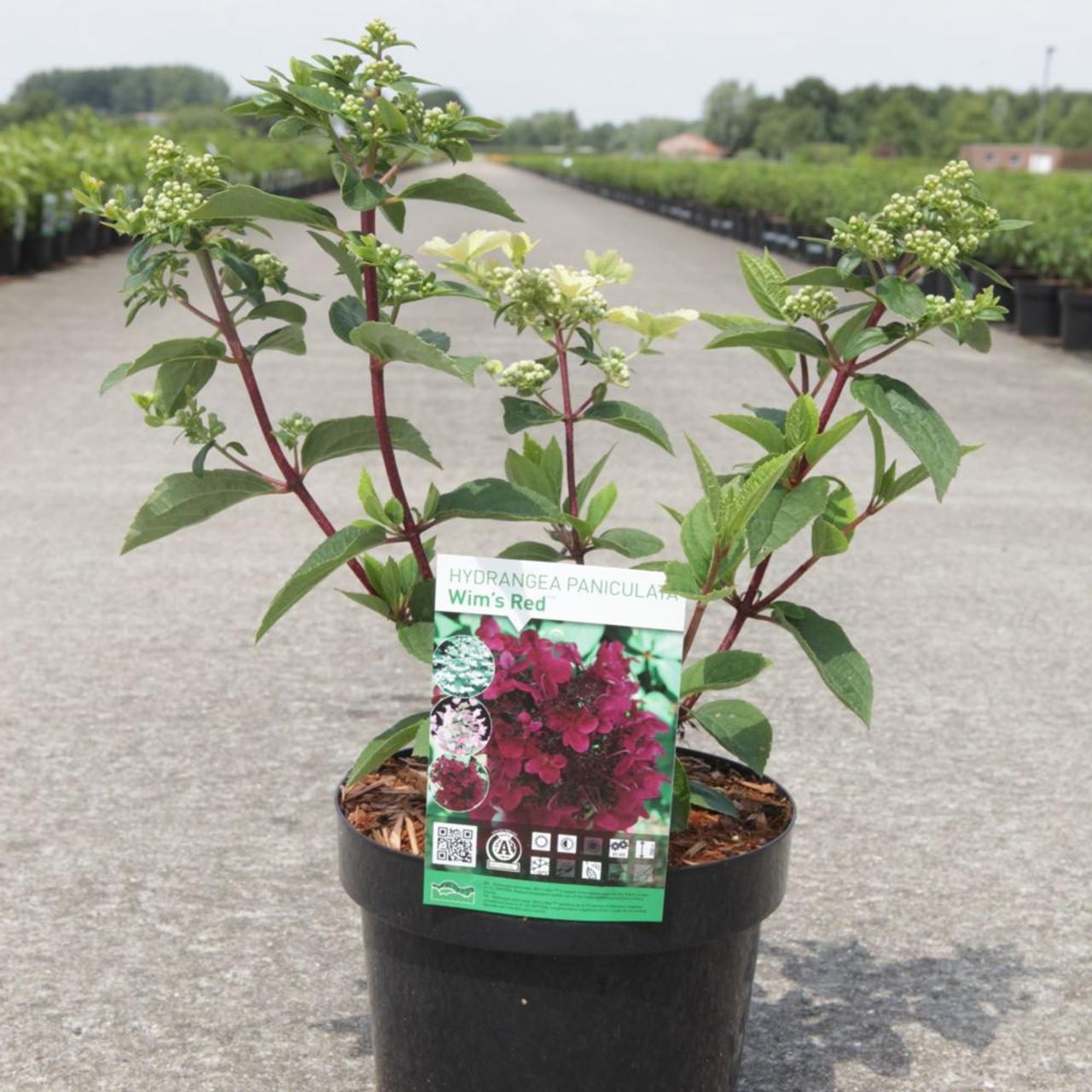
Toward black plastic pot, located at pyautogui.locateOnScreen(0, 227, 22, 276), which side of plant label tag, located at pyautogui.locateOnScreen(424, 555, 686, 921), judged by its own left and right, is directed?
back

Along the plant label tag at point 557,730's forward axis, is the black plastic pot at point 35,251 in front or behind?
behind

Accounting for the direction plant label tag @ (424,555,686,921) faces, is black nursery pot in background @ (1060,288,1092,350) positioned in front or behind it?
behind

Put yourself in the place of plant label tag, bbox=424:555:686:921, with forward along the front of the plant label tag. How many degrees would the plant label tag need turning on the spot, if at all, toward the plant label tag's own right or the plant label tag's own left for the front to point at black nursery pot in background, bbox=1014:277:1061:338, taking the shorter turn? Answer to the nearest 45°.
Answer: approximately 180°

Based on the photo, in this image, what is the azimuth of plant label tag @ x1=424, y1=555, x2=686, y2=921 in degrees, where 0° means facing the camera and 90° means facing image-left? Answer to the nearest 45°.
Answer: approximately 0°

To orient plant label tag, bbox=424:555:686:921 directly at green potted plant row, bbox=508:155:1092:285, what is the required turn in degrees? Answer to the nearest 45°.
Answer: approximately 180°

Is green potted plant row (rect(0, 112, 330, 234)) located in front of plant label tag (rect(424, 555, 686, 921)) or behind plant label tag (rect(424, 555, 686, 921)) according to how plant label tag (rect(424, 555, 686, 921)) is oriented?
behind
